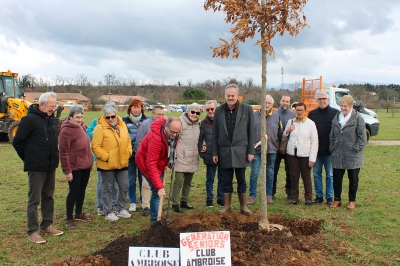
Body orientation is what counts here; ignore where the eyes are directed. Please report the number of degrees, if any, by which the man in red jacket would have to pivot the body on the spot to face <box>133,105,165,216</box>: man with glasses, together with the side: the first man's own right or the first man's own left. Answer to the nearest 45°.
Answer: approximately 135° to the first man's own left

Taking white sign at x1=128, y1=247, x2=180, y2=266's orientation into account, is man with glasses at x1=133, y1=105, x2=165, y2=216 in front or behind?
behind

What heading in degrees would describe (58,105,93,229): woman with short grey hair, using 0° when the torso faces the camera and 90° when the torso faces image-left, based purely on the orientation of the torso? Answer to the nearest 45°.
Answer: approximately 315°

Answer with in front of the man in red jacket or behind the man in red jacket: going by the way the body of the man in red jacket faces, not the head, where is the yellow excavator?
behind

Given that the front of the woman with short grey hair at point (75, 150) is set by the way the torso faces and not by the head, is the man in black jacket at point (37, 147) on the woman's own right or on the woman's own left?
on the woman's own right

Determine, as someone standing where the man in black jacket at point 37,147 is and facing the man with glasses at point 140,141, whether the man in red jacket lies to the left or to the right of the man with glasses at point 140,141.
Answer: right

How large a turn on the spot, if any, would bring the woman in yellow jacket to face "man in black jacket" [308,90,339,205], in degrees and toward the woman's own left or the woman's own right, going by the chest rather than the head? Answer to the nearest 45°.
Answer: approximately 45° to the woman's own left

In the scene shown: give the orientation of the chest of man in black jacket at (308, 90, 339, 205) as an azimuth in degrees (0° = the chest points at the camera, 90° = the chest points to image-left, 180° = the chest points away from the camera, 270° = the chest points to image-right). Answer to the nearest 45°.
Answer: approximately 0°
